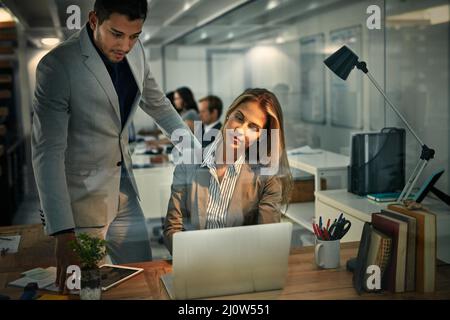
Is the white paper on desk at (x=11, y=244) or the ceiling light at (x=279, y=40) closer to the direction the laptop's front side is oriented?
the ceiling light

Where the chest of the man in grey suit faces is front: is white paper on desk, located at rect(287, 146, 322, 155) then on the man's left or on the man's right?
on the man's left

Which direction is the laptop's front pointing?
away from the camera

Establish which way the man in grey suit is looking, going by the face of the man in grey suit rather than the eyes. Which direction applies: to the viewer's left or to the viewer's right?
to the viewer's right

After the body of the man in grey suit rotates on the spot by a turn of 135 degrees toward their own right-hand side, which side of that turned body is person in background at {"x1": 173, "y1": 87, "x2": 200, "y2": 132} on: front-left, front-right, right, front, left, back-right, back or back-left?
back-right

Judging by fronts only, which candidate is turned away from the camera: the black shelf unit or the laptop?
the laptop

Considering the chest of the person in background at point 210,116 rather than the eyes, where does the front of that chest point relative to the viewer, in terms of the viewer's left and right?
facing the viewer and to the left of the viewer

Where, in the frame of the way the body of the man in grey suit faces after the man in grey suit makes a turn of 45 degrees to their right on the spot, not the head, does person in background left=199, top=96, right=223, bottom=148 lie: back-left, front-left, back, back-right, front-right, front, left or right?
back-left

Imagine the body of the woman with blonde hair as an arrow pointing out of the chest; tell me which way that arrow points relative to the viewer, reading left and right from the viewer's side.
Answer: facing the viewer
